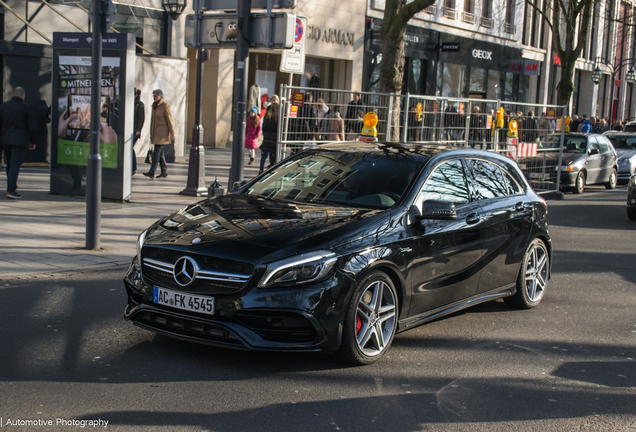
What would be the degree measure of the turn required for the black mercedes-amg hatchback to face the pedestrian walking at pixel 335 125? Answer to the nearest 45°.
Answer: approximately 135° to its right

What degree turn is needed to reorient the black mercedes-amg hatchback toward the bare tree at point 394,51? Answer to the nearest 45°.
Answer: approximately 135° to its right

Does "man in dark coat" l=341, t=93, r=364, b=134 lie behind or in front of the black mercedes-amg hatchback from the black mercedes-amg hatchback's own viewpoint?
behind

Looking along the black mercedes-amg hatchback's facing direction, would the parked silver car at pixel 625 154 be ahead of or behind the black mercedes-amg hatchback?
behind

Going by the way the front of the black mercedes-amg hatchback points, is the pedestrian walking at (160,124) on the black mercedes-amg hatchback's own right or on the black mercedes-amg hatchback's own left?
on the black mercedes-amg hatchback's own right

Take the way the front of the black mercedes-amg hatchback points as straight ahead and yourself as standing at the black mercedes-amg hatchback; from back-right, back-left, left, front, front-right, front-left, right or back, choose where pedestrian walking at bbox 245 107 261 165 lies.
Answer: back-right

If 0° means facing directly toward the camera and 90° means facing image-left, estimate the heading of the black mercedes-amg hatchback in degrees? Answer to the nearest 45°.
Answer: approximately 45°

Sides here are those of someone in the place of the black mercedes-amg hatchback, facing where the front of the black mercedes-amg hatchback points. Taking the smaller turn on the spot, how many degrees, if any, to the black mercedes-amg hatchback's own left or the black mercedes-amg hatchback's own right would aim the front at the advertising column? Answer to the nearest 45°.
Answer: approximately 90° to the black mercedes-amg hatchback's own right

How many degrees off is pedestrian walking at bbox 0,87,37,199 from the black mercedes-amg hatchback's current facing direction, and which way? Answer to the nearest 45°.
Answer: approximately 90° to its right

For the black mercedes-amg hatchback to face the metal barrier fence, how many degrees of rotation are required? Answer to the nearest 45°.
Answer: approximately 135° to its right

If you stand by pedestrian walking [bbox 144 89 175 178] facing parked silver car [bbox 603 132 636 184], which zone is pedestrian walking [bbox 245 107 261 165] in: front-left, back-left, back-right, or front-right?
front-left
